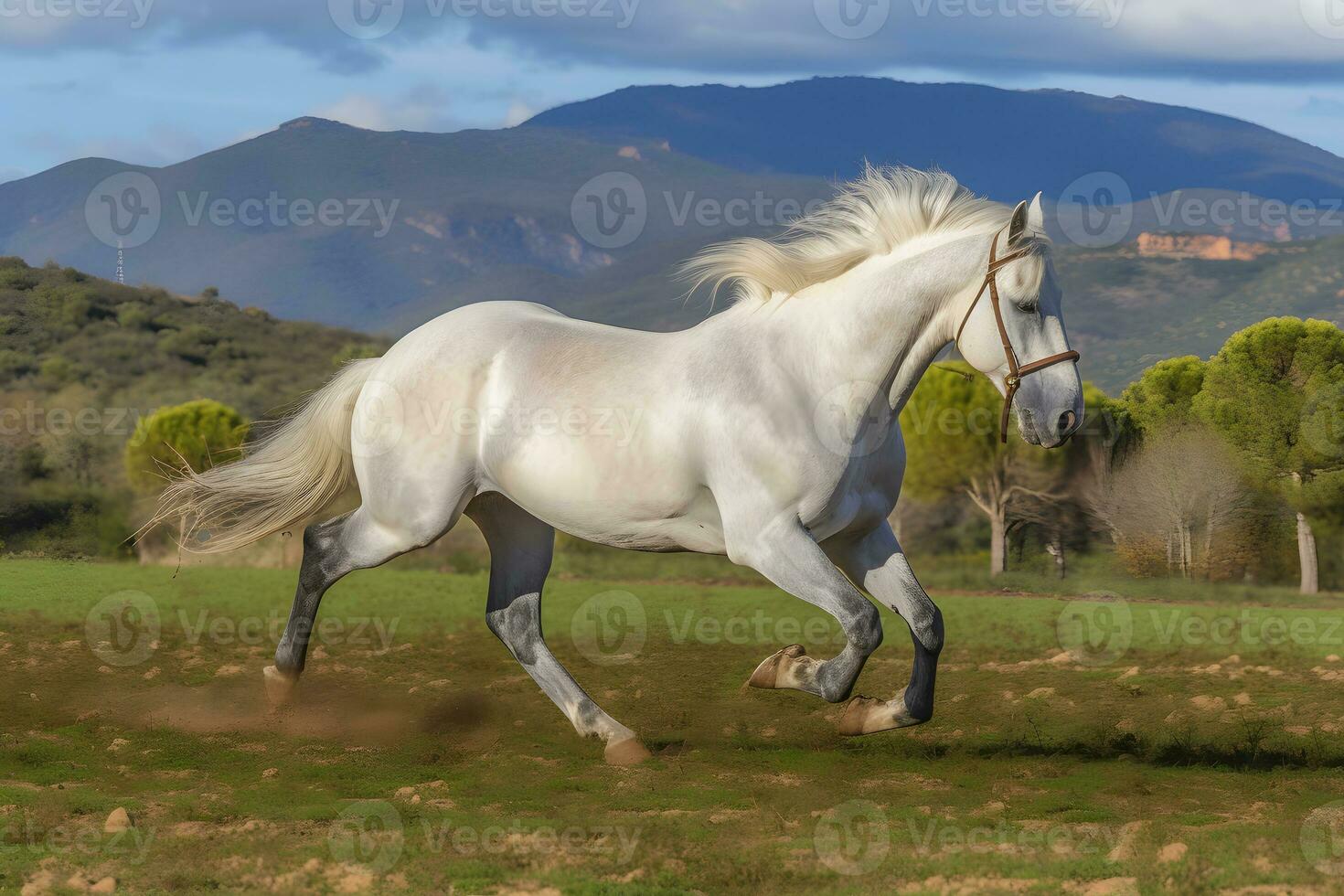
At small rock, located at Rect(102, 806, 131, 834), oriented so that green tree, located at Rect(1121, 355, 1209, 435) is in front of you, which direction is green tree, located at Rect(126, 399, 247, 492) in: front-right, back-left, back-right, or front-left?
front-left

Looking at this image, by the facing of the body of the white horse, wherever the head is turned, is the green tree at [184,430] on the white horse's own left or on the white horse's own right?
on the white horse's own left

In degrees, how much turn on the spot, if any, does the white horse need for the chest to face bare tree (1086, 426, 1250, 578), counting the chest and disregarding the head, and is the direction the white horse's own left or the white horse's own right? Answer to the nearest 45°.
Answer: approximately 45° to the white horse's own left

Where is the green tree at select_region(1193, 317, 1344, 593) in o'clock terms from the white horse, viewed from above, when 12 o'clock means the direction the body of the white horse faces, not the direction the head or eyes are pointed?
The green tree is roughly at 10 o'clock from the white horse.

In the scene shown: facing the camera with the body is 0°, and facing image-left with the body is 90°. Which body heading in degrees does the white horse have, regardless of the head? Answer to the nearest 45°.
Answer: approximately 270°

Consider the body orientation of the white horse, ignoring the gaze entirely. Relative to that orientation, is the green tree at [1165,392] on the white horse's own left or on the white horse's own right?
on the white horse's own left

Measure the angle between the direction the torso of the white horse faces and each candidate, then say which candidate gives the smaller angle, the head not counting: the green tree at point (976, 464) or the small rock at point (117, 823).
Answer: the green tree

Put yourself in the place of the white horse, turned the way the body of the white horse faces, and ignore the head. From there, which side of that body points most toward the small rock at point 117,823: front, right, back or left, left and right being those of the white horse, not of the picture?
back
